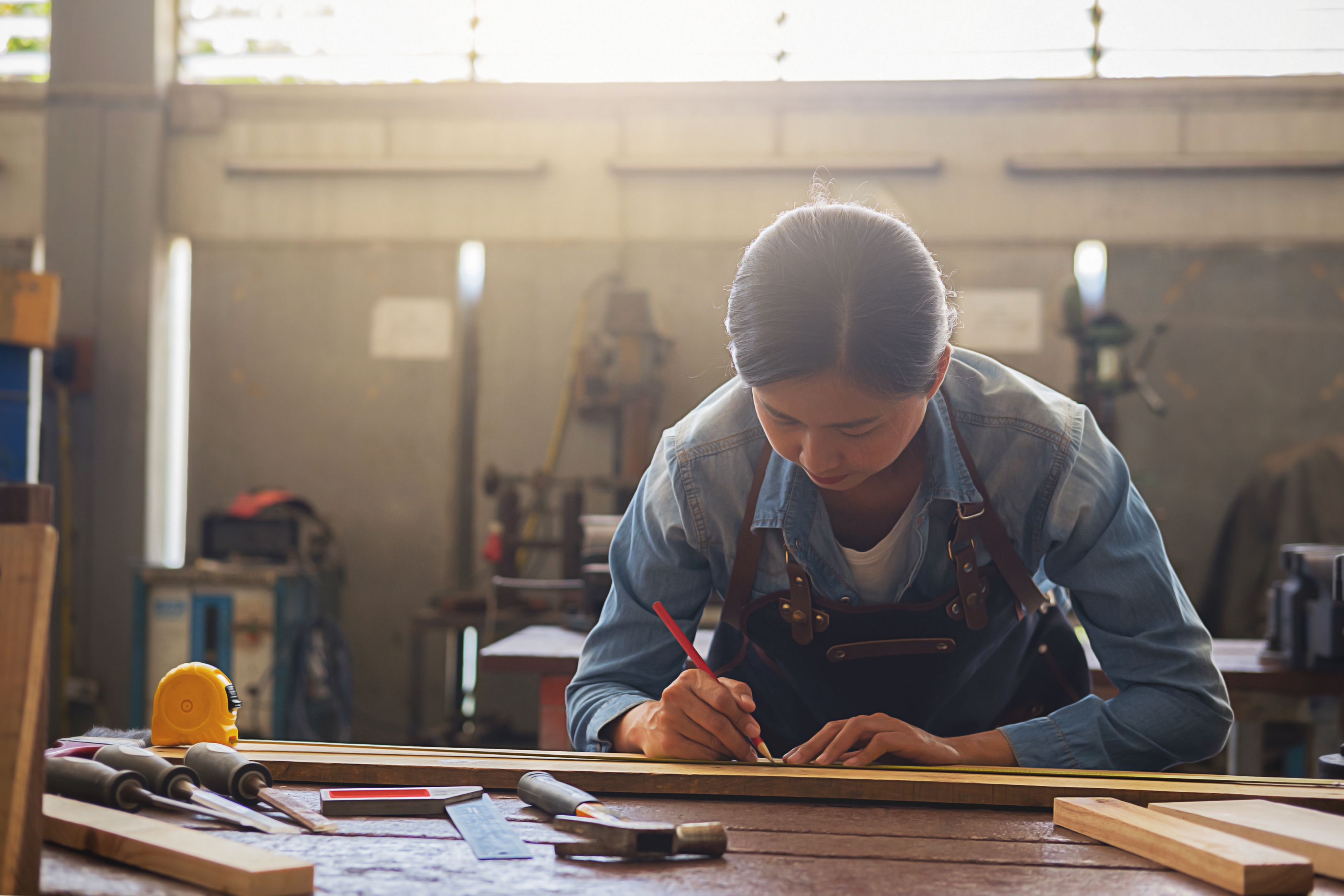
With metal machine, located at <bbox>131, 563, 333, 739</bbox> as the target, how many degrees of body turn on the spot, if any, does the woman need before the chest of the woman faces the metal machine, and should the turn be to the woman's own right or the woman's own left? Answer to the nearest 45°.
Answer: approximately 135° to the woman's own right

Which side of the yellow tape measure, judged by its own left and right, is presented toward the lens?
right

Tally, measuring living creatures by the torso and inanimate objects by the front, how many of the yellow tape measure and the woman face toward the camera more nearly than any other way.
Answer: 1
